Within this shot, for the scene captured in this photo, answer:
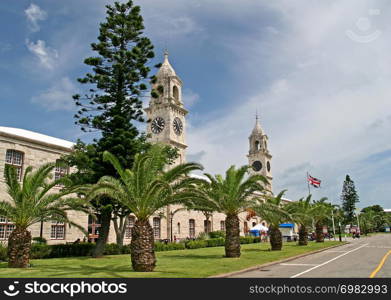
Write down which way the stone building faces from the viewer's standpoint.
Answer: facing the viewer and to the right of the viewer

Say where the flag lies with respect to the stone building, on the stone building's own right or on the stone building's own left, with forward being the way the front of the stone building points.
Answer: on the stone building's own left

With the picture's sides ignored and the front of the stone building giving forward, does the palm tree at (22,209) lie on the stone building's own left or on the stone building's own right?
on the stone building's own right

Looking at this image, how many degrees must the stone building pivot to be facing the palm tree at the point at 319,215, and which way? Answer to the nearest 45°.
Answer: approximately 45° to its left

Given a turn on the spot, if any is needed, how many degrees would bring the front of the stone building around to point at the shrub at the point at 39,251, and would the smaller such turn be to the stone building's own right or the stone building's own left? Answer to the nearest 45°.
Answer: approximately 90° to the stone building's own right

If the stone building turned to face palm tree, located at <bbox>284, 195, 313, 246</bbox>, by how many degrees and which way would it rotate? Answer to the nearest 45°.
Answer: approximately 45° to its left

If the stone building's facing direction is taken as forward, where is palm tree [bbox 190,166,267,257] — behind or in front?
in front
